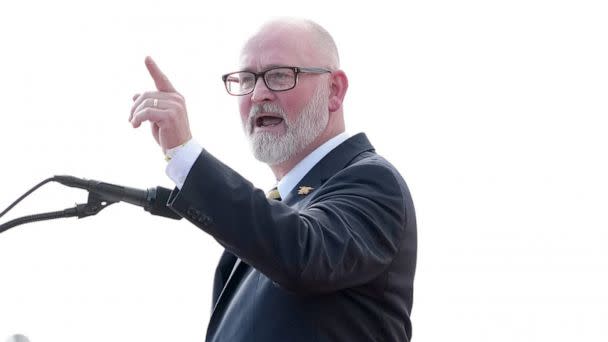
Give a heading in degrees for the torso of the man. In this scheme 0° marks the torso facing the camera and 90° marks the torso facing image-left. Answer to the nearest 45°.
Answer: approximately 45°

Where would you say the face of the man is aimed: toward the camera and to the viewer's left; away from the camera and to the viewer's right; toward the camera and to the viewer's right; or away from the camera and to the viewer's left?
toward the camera and to the viewer's left

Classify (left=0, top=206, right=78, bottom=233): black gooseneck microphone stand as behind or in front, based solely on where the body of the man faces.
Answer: in front
